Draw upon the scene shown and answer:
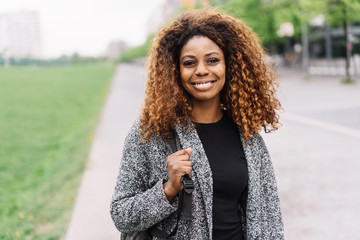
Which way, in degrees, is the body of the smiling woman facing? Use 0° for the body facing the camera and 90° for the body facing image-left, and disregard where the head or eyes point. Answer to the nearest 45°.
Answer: approximately 315°

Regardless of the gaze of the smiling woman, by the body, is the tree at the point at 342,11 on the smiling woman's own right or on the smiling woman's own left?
on the smiling woman's own left
